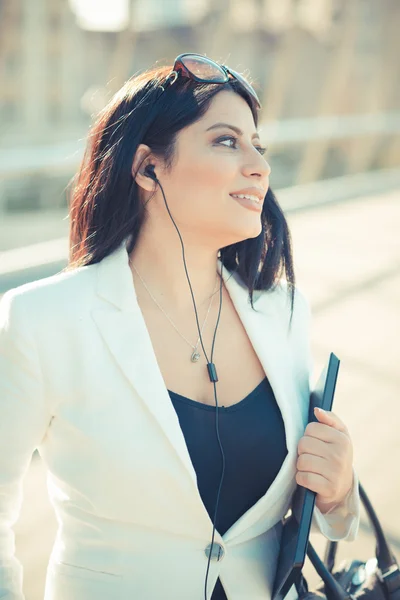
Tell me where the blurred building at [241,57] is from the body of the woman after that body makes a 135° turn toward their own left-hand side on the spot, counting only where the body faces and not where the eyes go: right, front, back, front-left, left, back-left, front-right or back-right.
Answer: front

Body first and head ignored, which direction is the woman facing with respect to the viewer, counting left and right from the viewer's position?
facing the viewer and to the right of the viewer
